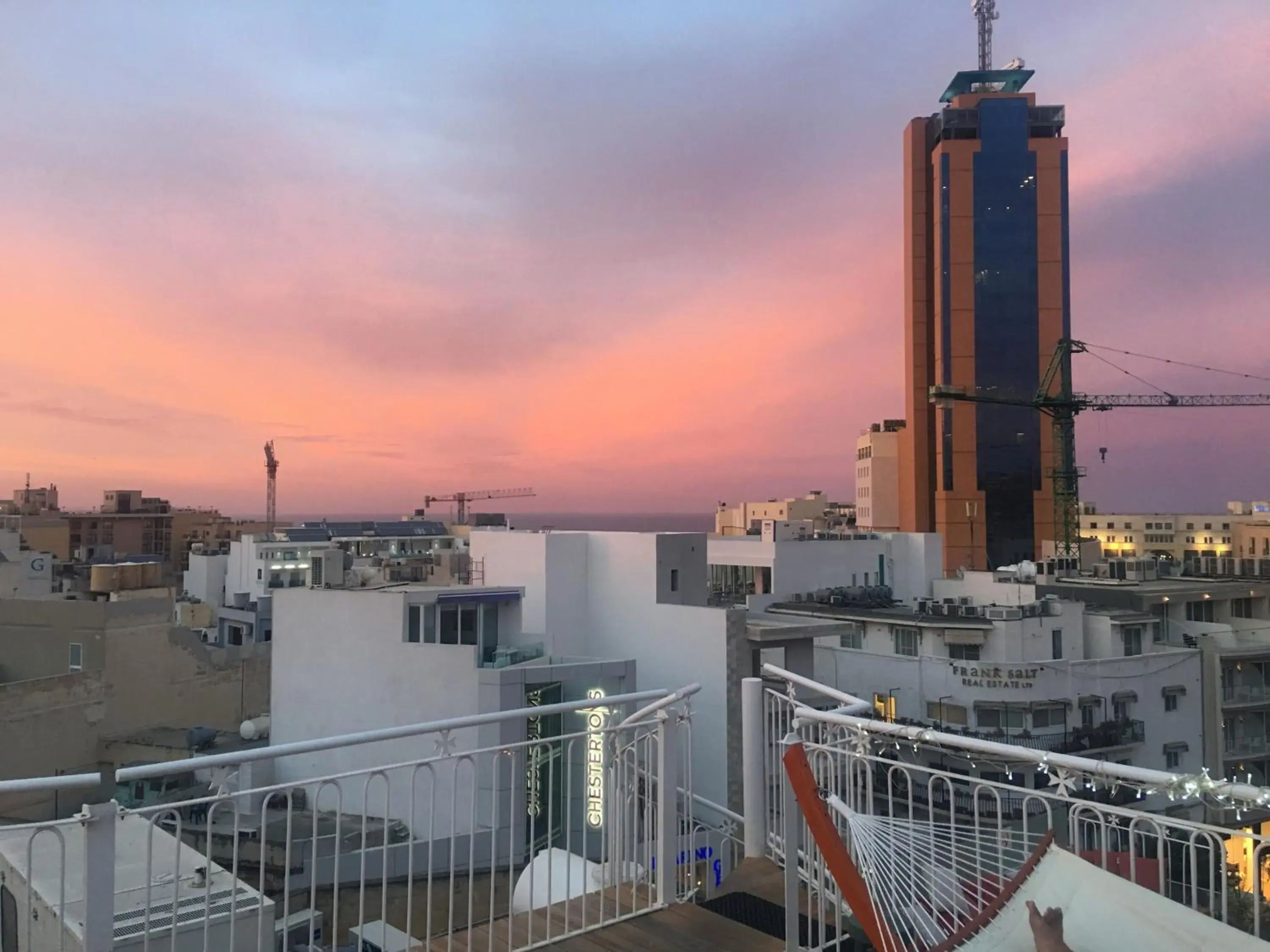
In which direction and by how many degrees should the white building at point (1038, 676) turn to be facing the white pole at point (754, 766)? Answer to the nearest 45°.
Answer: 0° — it already faces it

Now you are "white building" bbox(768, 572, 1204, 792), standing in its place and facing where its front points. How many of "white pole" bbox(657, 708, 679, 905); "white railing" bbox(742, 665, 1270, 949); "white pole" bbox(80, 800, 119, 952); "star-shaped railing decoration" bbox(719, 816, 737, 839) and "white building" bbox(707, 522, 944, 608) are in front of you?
4

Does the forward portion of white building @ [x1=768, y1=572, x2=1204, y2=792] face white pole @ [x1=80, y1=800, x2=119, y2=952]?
yes

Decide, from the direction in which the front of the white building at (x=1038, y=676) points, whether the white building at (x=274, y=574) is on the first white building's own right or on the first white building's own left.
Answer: on the first white building's own right

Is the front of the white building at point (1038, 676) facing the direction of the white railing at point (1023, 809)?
yes

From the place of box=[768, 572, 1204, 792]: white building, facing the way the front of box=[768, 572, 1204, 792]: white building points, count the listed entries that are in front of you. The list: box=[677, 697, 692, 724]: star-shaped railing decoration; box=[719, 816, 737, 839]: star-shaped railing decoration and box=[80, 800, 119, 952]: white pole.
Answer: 3

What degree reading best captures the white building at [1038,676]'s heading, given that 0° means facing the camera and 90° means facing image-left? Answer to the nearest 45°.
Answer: approximately 0°

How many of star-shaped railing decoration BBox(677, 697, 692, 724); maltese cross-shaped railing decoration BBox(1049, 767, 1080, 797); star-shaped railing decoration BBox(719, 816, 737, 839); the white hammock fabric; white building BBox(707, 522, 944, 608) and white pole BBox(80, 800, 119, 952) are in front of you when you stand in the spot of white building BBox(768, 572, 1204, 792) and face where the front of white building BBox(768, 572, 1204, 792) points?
5

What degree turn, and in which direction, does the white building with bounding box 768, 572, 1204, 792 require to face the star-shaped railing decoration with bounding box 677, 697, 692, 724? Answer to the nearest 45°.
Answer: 0° — it already faces it

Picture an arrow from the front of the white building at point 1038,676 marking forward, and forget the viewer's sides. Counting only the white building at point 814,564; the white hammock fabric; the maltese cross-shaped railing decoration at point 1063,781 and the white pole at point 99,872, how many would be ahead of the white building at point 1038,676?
3
